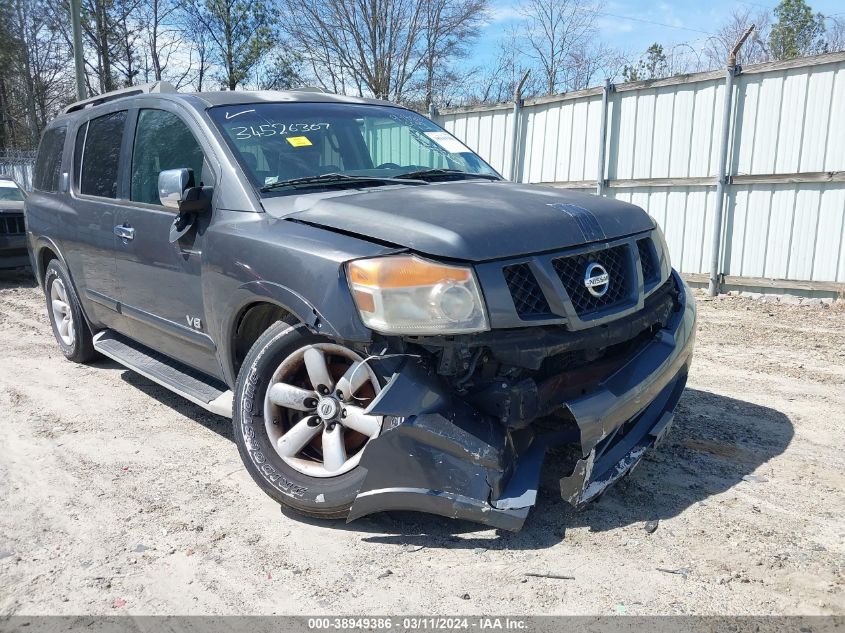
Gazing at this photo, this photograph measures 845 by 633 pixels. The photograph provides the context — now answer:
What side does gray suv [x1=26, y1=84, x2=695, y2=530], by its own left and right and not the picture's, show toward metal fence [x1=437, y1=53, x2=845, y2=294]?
left

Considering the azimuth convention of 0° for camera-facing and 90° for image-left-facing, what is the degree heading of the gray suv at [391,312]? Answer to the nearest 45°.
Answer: approximately 315°

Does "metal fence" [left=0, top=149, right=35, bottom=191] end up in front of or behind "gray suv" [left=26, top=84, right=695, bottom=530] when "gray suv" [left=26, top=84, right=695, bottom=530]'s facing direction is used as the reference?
behind

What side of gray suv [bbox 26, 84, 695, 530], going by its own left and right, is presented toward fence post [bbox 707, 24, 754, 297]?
left

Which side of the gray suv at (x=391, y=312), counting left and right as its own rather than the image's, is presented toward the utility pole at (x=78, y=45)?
back
